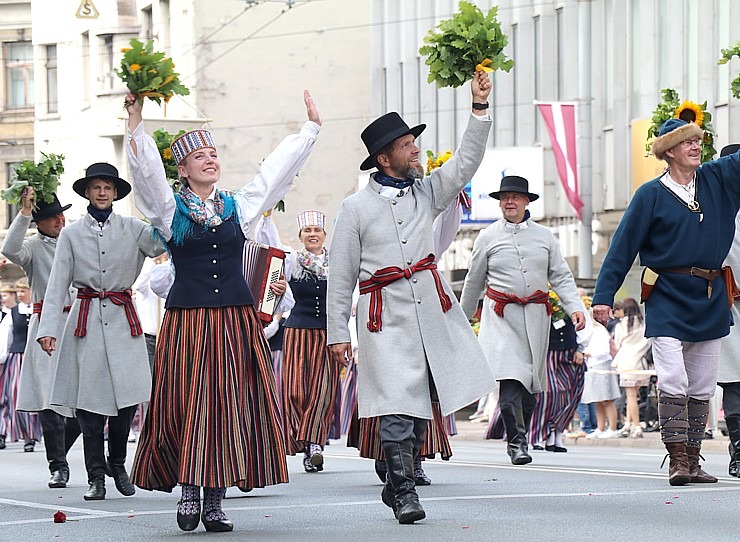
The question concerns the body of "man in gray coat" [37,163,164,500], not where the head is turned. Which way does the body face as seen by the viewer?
toward the camera

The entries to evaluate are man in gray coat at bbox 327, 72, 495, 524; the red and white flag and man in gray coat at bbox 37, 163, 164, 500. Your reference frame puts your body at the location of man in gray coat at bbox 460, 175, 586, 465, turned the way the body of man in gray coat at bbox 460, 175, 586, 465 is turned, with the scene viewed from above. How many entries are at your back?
1

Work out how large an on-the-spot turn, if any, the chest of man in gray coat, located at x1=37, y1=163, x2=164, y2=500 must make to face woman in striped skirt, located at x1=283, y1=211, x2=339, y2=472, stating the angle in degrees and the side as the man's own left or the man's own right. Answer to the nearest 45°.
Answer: approximately 135° to the man's own left

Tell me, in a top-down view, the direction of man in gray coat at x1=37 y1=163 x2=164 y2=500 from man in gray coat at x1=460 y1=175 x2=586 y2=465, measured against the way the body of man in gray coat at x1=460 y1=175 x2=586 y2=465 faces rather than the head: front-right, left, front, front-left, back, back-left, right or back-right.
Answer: front-right

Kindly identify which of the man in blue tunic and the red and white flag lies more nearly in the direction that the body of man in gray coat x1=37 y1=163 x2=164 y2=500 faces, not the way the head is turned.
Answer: the man in blue tunic

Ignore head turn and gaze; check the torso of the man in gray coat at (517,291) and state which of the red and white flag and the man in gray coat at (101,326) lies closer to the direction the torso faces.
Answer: the man in gray coat

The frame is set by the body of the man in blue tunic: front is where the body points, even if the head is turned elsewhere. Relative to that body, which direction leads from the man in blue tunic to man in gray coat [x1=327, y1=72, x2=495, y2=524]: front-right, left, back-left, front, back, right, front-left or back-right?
right

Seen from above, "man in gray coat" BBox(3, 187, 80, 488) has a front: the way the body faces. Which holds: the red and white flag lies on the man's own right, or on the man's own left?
on the man's own left

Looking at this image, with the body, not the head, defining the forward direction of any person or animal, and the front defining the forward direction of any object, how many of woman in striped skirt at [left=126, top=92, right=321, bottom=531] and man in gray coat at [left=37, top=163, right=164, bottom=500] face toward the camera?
2

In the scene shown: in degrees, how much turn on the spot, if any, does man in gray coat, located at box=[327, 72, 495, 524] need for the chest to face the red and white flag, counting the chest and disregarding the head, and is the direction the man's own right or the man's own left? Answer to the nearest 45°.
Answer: approximately 135° to the man's own left

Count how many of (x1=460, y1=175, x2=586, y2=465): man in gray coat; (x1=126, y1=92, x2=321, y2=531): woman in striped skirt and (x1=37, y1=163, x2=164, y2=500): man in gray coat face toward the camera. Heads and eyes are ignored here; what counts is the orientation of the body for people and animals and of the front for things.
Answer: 3
